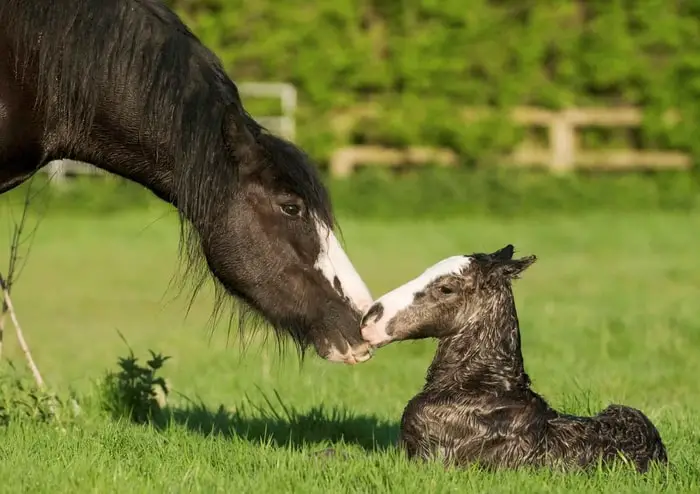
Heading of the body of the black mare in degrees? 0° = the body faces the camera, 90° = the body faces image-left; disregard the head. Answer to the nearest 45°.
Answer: approximately 270°

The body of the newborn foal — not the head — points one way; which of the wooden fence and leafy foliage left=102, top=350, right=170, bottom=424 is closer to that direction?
the leafy foliage

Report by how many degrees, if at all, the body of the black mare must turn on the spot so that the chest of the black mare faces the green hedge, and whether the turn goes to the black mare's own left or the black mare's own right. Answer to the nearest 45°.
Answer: approximately 90° to the black mare's own left

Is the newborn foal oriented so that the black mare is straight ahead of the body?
yes

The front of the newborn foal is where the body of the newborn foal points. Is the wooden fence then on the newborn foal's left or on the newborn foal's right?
on the newborn foal's right

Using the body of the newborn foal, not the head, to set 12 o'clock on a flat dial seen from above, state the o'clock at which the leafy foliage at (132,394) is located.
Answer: The leafy foliage is roughly at 1 o'clock from the newborn foal.

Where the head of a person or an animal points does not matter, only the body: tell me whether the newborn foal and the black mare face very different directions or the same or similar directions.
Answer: very different directions

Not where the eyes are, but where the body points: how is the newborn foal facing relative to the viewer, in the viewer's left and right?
facing to the left of the viewer

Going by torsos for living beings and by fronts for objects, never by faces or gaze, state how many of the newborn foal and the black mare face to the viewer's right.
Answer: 1
